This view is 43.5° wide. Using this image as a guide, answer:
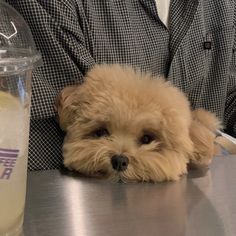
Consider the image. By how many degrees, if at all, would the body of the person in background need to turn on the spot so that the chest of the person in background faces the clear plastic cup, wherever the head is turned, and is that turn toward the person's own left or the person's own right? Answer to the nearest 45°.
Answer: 0° — they already face it

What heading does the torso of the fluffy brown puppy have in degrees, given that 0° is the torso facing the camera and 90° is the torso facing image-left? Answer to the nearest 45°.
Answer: approximately 0°

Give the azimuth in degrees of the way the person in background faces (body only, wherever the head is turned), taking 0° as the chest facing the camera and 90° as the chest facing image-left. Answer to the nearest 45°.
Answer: approximately 0°
